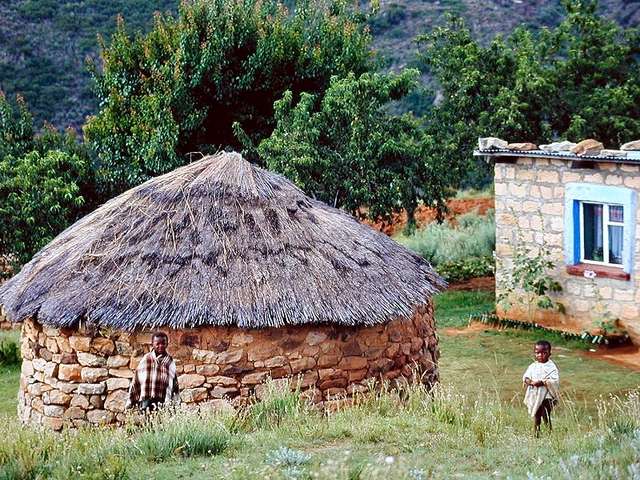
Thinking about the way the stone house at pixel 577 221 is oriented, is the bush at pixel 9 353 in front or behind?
in front

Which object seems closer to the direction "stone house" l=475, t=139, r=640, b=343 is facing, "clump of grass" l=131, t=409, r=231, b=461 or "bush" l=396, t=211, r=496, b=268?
the clump of grass

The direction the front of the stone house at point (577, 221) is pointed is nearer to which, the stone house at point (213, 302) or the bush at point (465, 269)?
the stone house

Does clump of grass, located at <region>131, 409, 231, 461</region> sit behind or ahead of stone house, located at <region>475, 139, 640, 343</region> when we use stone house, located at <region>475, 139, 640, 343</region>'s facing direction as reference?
ahead

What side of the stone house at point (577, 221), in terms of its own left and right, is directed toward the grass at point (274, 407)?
front

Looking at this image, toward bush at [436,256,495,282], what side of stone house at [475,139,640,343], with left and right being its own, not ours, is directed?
right

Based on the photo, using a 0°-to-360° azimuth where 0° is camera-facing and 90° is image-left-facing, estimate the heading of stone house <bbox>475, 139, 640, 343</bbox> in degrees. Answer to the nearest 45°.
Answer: approximately 45°

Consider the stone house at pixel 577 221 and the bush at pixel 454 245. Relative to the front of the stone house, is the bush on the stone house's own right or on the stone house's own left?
on the stone house's own right
